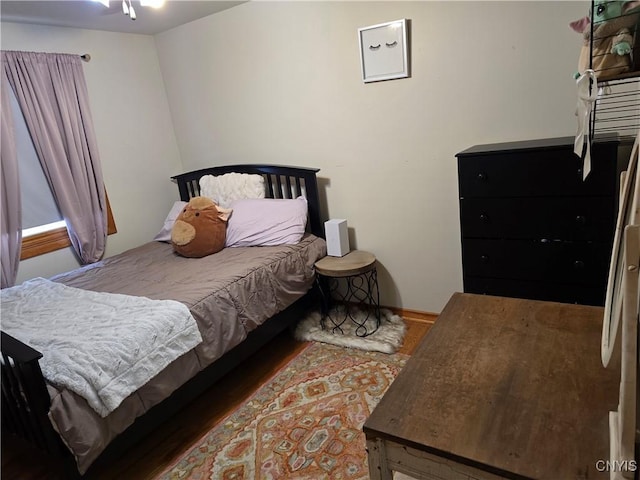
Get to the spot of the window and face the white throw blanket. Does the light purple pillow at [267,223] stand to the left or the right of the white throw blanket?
left

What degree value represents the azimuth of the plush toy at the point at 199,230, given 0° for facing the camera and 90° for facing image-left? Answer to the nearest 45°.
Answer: approximately 45°

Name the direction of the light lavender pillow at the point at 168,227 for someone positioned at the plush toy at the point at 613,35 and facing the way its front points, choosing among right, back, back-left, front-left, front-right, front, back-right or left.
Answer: front-right

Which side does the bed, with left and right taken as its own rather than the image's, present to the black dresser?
left

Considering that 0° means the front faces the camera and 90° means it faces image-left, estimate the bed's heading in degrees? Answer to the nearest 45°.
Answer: approximately 45°

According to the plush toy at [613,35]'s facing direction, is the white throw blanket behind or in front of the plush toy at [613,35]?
in front

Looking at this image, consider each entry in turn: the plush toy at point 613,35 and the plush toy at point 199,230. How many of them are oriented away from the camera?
0

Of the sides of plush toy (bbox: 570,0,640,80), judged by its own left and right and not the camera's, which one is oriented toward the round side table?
right

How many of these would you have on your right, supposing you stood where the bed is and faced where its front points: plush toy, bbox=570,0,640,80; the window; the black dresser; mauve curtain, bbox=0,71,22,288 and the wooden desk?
2

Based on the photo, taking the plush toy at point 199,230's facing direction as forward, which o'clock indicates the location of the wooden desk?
The wooden desk is roughly at 10 o'clock from the plush toy.

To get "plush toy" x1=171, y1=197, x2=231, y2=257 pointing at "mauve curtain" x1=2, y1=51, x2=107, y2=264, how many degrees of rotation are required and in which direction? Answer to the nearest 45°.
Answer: approximately 90° to its right

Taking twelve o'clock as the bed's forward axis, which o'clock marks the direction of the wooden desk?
The wooden desk is roughly at 10 o'clock from the bed.

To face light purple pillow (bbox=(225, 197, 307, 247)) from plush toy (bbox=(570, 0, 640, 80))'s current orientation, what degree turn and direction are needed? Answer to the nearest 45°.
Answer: approximately 45° to its right

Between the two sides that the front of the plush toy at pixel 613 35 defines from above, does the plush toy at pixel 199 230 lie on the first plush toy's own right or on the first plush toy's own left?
on the first plush toy's own right

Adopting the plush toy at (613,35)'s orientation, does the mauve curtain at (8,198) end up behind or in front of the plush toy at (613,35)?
in front

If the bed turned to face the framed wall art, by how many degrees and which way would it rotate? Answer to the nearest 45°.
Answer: approximately 135° to its left

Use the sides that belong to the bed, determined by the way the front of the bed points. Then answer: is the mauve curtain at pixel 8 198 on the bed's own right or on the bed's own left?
on the bed's own right
